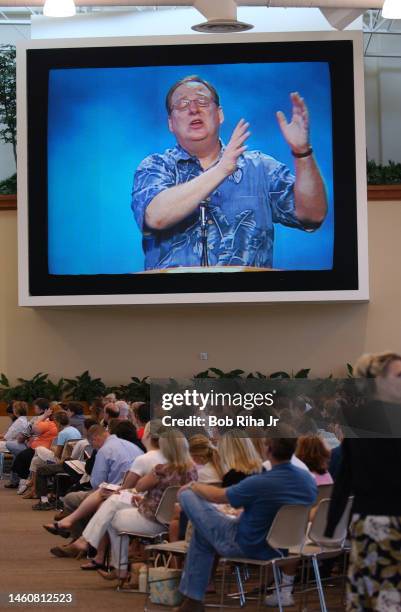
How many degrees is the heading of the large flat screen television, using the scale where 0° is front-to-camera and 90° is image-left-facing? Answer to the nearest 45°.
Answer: approximately 0°

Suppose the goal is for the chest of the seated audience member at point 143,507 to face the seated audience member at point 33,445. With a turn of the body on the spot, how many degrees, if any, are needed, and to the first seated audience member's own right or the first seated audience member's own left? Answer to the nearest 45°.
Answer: approximately 90° to the first seated audience member's own right

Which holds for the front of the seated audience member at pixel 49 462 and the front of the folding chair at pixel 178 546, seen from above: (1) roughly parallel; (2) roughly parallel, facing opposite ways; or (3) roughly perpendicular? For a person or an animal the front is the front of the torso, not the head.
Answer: roughly parallel

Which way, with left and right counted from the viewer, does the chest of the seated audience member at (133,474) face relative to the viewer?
facing to the left of the viewer

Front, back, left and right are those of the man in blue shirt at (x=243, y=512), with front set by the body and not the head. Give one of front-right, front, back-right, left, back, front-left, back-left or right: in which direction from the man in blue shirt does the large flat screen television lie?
front-right

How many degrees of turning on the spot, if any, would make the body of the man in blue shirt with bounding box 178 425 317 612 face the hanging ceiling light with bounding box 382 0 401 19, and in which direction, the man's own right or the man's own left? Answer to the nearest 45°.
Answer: approximately 45° to the man's own right

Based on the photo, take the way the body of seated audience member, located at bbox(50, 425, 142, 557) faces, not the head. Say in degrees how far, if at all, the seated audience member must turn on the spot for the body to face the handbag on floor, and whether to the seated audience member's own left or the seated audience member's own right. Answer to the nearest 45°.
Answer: approximately 90° to the seated audience member's own left

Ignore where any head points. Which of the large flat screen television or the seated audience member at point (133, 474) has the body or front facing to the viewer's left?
the seated audience member

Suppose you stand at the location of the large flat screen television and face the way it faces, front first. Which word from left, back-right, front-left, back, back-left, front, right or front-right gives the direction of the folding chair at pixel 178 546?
front

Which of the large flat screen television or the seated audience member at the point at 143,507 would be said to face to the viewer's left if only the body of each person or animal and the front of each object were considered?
the seated audience member

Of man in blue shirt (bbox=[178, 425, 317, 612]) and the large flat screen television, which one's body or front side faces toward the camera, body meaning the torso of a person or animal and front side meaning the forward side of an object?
the large flat screen television

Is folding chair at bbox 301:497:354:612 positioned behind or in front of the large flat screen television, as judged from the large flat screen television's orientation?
in front

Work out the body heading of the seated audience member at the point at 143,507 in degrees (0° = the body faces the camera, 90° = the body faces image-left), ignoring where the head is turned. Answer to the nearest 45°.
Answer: approximately 90°
